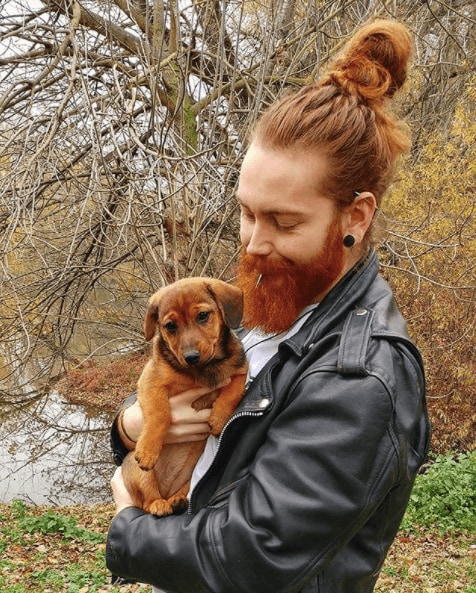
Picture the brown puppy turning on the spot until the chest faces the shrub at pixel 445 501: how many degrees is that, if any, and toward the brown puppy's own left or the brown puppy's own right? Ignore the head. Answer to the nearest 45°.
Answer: approximately 135° to the brown puppy's own left

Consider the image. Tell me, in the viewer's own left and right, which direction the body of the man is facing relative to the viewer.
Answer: facing to the left of the viewer

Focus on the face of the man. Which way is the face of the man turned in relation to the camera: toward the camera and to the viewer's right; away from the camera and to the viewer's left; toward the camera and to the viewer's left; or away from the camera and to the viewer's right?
toward the camera and to the viewer's left

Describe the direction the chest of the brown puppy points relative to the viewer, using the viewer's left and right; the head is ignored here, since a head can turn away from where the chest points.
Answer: facing the viewer

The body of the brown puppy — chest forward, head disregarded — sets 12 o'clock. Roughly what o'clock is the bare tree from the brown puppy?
The bare tree is roughly at 6 o'clock from the brown puppy.

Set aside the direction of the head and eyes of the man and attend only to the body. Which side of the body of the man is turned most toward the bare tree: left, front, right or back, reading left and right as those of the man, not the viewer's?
right
